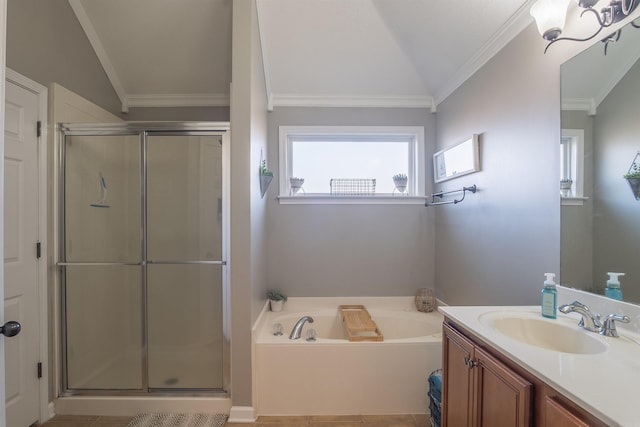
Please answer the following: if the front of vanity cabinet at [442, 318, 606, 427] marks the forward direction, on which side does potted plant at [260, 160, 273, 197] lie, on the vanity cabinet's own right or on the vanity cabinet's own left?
on the vanity cabinet's own right

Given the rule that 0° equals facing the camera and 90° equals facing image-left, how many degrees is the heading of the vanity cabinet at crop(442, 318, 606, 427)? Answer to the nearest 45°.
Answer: approximately 45°

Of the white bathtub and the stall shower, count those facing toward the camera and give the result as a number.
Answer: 2

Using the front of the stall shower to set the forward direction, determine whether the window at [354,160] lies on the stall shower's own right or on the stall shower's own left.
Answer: on the stall shower's own left

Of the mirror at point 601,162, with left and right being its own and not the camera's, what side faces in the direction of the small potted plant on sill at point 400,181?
right

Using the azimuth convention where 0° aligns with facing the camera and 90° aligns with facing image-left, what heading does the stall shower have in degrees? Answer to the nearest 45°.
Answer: approximately 0°

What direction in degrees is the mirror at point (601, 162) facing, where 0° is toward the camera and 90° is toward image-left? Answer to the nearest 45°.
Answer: approximately 45°

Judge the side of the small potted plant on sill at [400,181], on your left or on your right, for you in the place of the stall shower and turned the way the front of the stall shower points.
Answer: on your left

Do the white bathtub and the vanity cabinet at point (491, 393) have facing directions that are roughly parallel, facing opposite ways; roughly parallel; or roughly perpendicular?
roughly perpendicular

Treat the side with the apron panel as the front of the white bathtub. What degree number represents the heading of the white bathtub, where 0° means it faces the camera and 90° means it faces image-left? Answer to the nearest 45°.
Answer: approximately 0°

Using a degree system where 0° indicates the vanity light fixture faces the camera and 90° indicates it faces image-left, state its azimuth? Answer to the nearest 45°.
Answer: approximately 45°

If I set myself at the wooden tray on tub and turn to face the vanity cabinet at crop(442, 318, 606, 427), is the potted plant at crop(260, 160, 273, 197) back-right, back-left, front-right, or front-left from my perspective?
back-right

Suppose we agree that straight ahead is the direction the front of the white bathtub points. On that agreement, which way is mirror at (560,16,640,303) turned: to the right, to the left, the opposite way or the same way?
to the right

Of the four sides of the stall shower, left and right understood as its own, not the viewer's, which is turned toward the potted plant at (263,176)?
left
